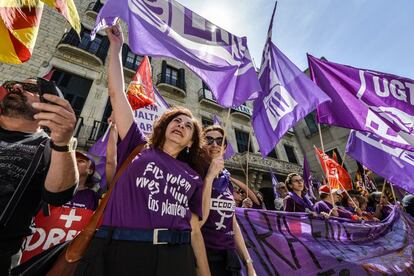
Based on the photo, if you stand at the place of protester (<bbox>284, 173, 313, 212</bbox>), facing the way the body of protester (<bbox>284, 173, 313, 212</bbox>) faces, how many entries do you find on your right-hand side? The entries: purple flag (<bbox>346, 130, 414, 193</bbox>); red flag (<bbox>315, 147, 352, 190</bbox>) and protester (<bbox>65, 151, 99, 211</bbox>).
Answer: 1

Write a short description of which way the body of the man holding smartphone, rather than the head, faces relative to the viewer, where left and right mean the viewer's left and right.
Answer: facing the viewer

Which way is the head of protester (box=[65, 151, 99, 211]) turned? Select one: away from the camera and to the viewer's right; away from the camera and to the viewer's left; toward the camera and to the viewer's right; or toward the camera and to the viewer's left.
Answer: toward the camera and to the viewer's left

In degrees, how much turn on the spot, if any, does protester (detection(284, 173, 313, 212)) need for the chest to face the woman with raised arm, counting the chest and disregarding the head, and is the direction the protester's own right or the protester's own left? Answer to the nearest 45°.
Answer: approximately 45° to the protester's own right

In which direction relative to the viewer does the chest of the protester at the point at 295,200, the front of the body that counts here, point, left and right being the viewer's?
facing the viewer and to the right of the viewer

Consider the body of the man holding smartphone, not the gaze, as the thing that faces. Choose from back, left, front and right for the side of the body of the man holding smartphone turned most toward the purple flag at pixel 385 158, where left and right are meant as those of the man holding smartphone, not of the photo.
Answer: left

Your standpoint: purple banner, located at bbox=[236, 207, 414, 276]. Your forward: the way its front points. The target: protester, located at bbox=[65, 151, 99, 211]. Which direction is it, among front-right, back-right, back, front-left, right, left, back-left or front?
front-right

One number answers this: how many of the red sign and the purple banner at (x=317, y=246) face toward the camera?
2

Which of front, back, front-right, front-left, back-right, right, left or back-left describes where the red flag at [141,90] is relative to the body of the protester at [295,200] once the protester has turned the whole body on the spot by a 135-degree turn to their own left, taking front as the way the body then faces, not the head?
back-left

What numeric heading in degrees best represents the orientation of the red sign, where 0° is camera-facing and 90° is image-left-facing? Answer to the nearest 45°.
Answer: approximately 0°

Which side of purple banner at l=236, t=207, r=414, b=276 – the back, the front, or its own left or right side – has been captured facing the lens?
front
